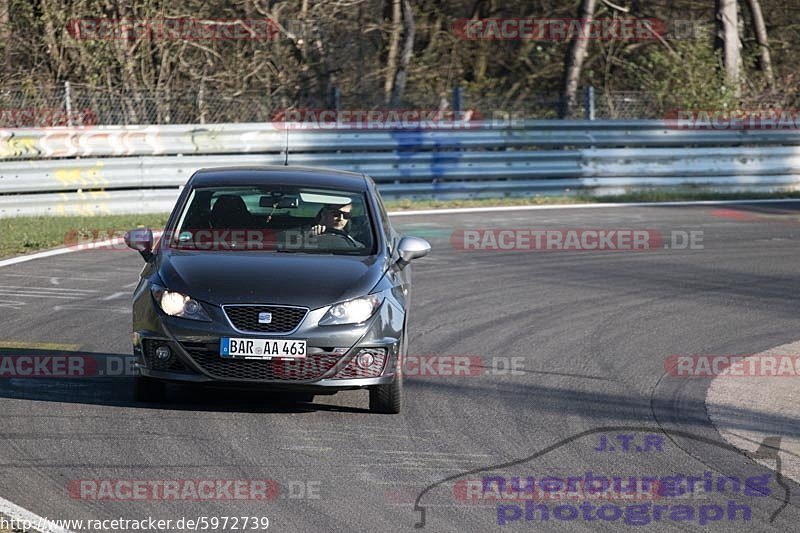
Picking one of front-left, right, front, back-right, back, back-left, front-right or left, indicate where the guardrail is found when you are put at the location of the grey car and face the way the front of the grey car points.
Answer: back

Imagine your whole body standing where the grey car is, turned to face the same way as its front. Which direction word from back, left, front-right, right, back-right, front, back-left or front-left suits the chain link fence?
back

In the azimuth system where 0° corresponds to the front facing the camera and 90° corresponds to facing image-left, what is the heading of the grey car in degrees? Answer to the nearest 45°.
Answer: approximately 0°

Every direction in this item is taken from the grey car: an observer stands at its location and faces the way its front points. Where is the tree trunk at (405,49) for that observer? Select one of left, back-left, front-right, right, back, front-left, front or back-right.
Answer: back
